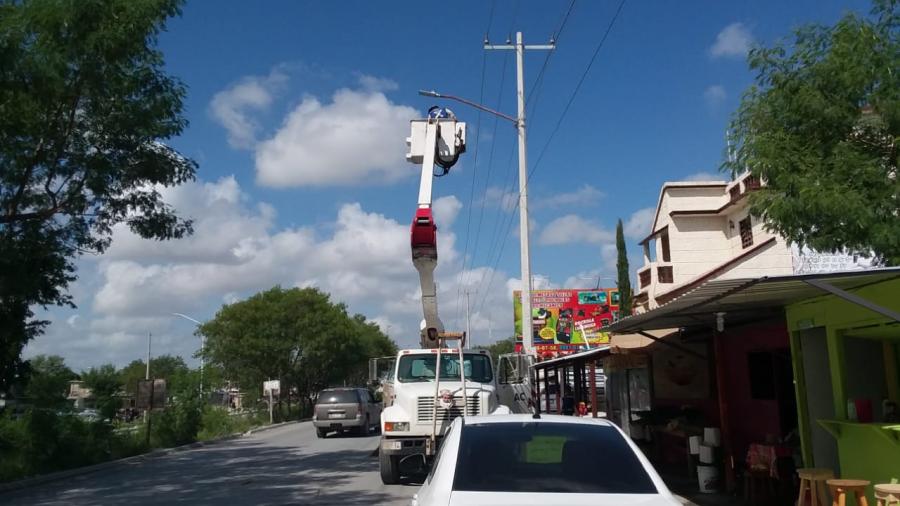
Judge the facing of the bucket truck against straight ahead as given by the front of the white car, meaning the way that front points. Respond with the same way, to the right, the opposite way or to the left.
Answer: the opposite way

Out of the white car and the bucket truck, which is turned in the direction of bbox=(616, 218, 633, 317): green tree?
the white car

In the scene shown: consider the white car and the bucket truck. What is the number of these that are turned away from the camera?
1

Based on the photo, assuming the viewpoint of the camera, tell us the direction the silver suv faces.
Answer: facing away from the viewer and to the right of the viewer

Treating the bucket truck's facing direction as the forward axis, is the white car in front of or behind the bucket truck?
in front

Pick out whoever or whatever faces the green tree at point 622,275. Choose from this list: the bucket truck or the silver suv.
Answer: the silver suv

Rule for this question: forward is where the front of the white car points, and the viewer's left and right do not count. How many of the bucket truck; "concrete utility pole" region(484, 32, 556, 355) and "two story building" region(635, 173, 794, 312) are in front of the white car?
3

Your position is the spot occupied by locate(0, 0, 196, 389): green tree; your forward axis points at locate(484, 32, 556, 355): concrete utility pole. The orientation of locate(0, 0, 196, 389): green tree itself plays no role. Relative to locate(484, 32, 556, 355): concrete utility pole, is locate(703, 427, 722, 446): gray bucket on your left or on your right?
right

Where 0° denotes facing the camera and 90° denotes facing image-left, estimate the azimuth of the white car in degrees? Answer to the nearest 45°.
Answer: approximately 180°

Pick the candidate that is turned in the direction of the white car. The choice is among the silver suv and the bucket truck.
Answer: the bucket truck

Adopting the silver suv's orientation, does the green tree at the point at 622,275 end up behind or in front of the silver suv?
in front

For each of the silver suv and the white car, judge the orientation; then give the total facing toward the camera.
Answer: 0

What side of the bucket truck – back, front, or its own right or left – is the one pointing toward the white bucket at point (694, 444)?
left
